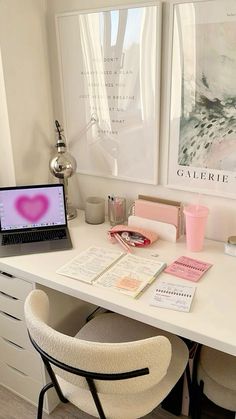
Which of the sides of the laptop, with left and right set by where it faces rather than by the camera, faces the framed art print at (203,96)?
left

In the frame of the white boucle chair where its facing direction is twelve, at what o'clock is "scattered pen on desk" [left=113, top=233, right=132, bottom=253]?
The scattered pen on desk is roughly at 11 o'clock from the white boucle chair.

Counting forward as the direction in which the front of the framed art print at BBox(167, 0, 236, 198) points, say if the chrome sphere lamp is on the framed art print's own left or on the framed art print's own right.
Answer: on the framed art print's own right

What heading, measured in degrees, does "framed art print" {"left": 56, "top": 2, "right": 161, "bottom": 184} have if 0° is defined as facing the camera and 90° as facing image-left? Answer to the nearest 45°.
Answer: approximately 45°

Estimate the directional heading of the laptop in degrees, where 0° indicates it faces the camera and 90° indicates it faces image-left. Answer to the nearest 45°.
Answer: approximately 0°

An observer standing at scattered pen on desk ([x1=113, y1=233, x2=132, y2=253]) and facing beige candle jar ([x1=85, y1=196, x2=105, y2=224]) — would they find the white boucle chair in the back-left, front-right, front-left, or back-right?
back-left

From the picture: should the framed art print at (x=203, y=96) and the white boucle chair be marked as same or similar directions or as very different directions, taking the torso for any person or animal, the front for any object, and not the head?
very different directions

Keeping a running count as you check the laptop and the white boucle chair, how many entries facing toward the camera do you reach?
1

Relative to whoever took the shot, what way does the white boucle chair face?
facing away from the viewer and to the right of the viewer

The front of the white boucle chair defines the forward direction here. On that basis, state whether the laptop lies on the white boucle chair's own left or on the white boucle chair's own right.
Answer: on the white boucle chair's own left
